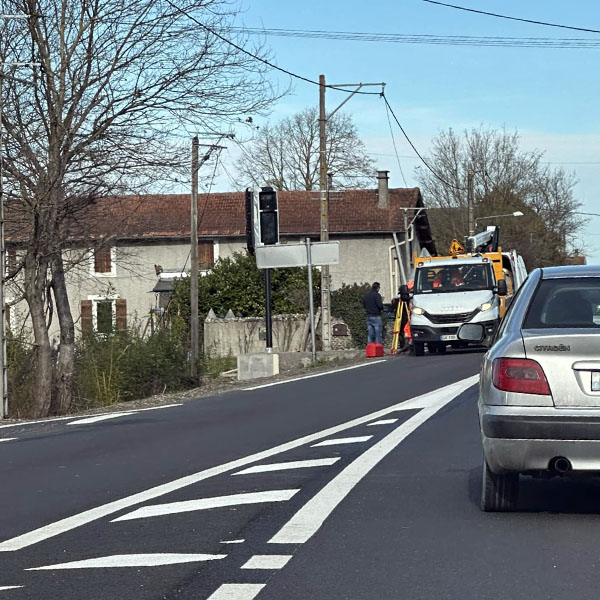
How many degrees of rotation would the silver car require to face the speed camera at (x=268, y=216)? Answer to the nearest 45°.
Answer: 0° — it already faces it

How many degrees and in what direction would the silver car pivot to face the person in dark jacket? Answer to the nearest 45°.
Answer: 0° — it already faces them

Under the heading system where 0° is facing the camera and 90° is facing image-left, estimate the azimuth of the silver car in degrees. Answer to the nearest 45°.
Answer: approximately 180°
